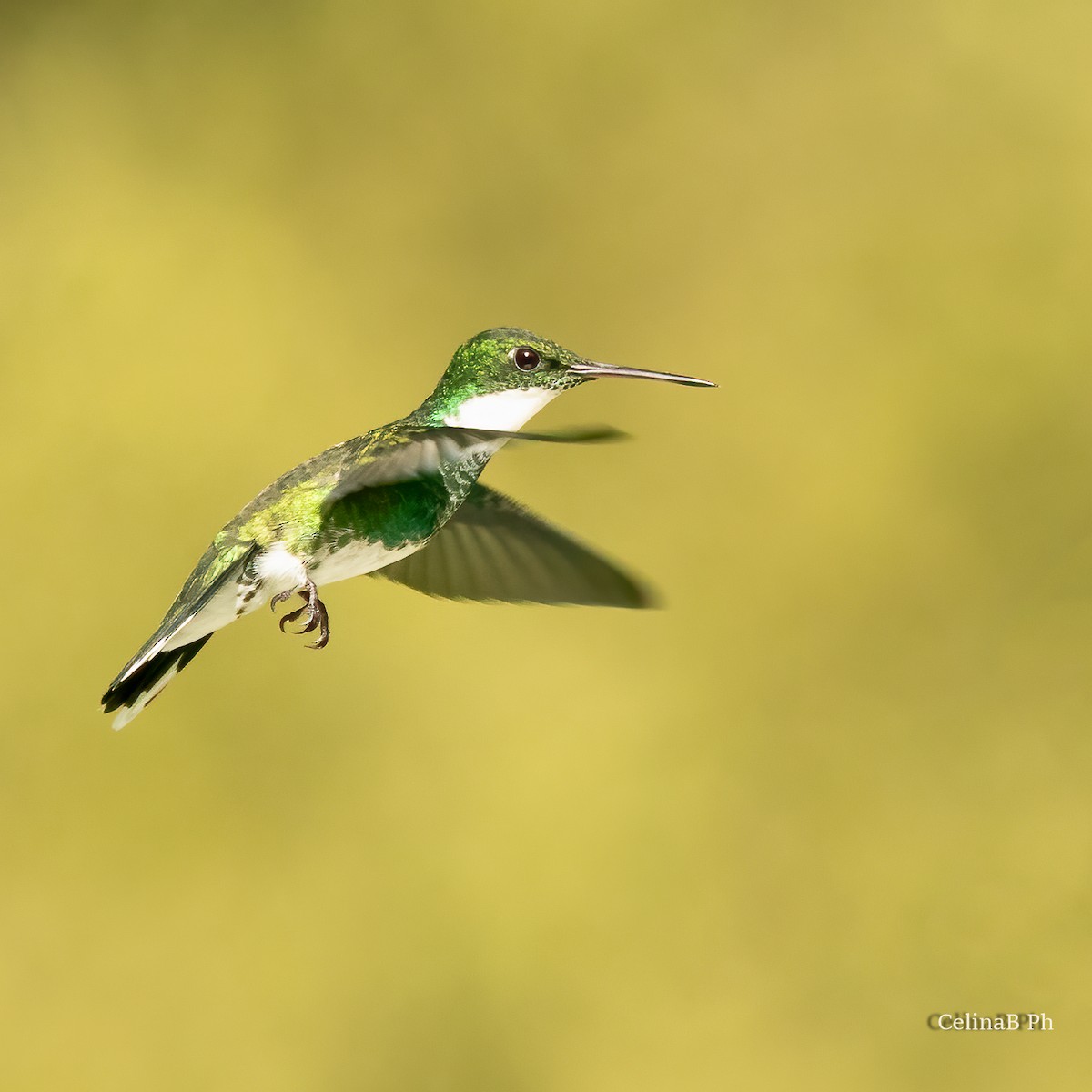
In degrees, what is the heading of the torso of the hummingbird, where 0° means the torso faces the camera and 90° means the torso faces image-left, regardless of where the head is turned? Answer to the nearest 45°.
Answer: approximately 270°
